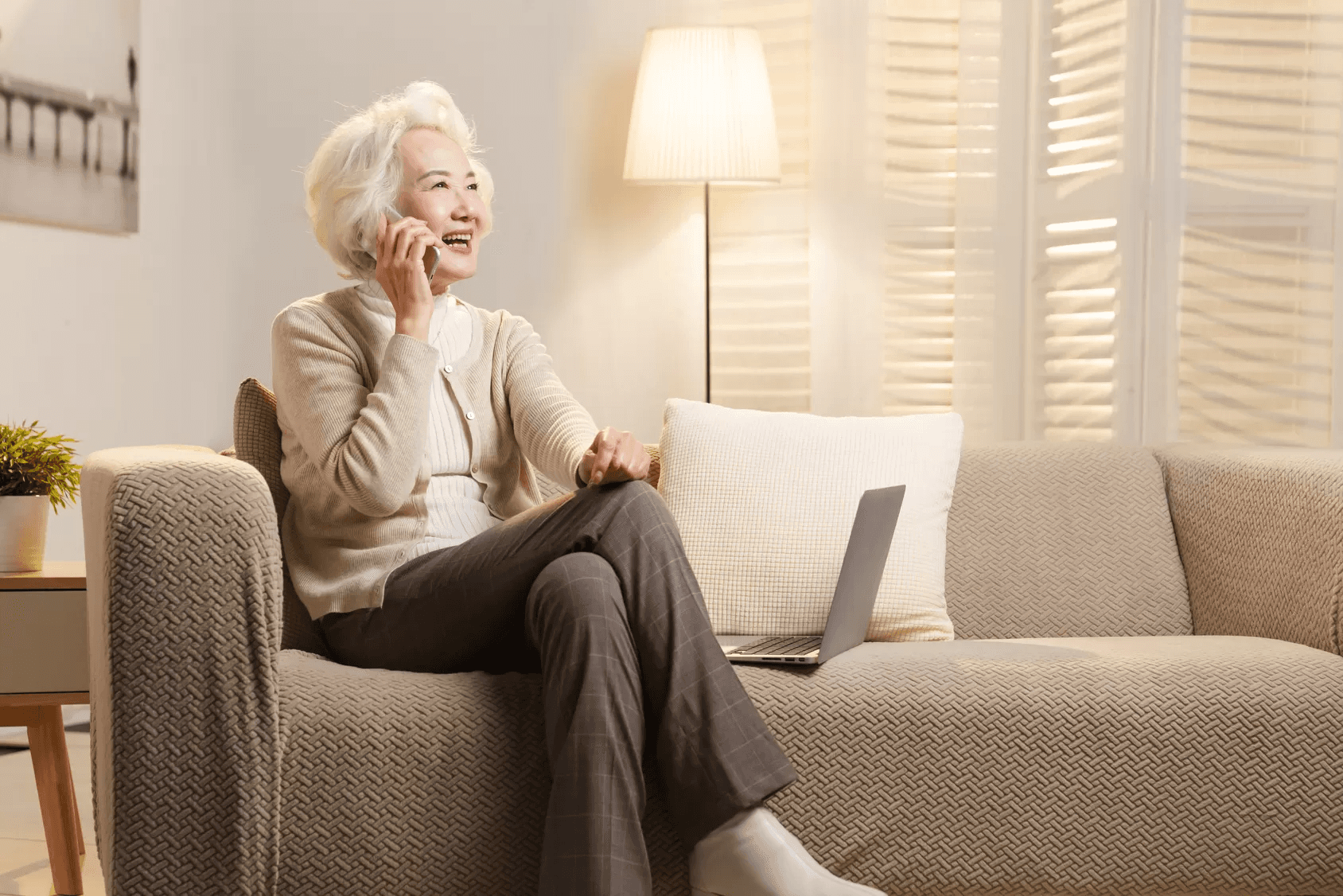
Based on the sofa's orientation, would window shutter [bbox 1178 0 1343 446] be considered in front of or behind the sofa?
behind

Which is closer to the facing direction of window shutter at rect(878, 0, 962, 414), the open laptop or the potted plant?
the open laptop

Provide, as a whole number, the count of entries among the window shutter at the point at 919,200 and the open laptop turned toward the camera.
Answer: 1

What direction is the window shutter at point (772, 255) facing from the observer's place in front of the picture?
facing the viewer

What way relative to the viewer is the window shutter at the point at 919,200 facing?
toward the camera

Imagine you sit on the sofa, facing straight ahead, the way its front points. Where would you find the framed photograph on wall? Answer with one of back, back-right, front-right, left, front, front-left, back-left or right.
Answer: back-right

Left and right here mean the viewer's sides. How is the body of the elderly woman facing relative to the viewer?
facing the viewer and to the right of the viewer

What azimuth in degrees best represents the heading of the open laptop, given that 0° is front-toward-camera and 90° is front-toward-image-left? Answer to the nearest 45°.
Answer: approximately 90°

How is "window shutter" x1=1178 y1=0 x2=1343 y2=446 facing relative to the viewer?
toward the camera
